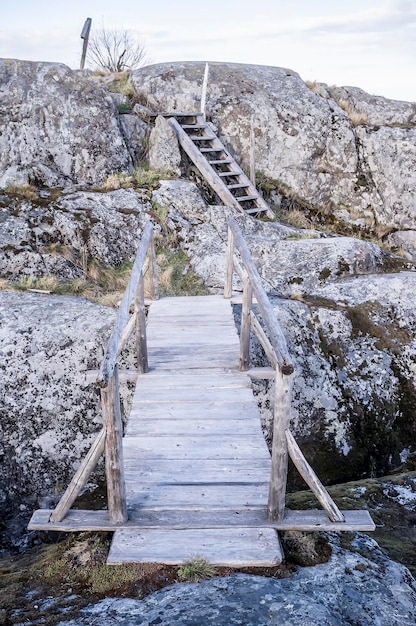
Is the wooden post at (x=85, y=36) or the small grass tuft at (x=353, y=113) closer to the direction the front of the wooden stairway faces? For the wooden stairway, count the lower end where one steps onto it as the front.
the small grass tuft

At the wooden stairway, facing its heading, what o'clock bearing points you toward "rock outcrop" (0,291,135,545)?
The rock outcrop is roughly at 2 o'clock from the wooden stairway.

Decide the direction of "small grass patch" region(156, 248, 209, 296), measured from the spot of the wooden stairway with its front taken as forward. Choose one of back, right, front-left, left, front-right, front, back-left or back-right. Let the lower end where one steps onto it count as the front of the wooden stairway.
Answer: front-right

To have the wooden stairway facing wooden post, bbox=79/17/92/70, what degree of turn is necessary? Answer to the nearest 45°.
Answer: approximately 180°

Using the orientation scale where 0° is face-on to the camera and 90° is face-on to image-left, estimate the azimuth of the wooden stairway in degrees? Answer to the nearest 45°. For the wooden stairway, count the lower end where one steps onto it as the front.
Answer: approximately 315°

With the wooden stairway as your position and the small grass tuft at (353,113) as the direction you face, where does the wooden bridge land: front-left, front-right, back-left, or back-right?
back-right

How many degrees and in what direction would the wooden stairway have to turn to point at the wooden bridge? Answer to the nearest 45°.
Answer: approximately 45° to its right

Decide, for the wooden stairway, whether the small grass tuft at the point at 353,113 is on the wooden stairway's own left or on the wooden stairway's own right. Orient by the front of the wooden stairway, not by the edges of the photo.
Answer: on the wooden stairway's own left

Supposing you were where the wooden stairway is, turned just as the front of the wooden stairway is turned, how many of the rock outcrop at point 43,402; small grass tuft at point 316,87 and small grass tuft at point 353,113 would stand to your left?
2

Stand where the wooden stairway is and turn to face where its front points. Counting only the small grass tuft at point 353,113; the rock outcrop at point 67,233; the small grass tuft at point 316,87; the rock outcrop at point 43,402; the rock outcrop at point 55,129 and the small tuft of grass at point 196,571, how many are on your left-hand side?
2

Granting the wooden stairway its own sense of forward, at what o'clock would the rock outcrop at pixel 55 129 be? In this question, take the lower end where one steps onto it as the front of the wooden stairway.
The rock outcrop is roughly at 4 o'clock from the wooden stairway.

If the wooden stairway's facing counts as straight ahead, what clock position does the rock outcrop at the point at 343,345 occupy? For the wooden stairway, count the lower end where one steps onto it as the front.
The rock outcrop is roughly at 1 o'clock from the wooden stairway.
